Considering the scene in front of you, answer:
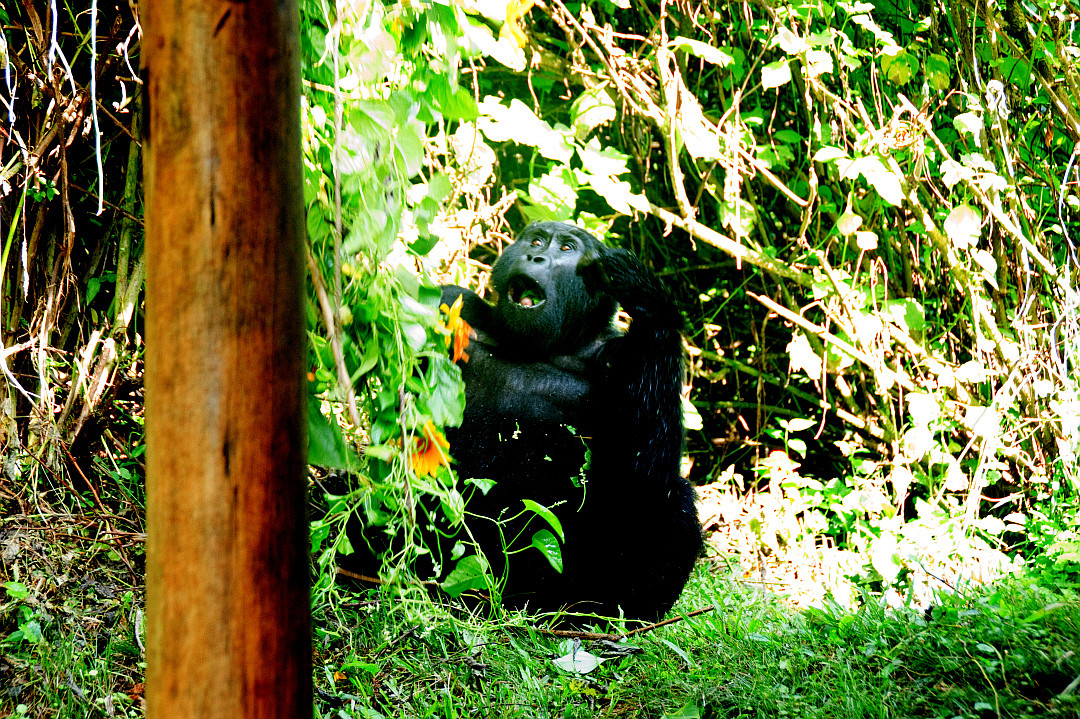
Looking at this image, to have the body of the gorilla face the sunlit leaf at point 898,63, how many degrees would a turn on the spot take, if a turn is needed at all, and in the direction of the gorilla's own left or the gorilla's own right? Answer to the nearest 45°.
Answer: approximately 180°

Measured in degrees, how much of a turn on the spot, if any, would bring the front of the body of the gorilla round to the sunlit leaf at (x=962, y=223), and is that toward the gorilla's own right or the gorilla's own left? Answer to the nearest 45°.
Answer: approximately 180°

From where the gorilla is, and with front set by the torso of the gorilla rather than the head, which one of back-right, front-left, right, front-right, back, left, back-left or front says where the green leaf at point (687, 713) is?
front-left

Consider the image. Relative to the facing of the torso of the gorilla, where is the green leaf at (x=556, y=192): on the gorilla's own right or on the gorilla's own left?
on the gorilla's own right

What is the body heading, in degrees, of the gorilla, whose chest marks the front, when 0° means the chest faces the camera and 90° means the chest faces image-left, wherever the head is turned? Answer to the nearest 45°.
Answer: approximately 45°

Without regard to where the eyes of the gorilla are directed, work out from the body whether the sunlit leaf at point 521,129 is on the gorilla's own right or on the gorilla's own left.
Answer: on the gorilla's own right

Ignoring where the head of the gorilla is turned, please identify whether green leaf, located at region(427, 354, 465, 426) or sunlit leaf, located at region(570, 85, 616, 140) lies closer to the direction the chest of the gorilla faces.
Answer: the green leaf
